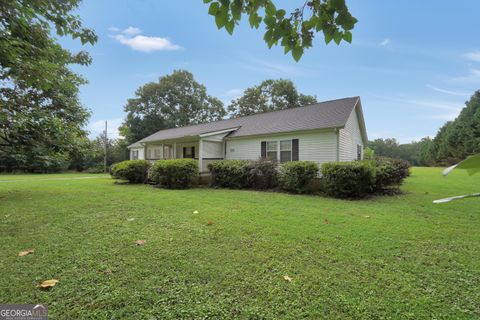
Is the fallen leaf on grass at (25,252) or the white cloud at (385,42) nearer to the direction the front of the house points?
the fallen leaf on grass

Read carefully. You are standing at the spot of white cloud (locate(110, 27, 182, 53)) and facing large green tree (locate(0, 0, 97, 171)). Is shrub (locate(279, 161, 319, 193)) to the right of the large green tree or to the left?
left

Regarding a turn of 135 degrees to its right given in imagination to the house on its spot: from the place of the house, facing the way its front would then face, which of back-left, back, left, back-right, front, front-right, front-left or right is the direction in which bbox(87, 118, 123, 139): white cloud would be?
front-left

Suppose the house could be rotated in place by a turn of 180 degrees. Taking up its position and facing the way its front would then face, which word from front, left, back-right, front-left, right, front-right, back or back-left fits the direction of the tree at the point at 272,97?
front-left

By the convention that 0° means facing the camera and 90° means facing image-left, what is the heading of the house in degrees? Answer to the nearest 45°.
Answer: approximately 45°

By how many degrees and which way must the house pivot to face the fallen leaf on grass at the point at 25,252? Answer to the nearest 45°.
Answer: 0° — it already faces it

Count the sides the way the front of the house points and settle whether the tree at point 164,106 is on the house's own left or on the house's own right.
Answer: on the house's own right

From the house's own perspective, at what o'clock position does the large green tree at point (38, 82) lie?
The large green tree is roughly at 12 o'clock from the house.

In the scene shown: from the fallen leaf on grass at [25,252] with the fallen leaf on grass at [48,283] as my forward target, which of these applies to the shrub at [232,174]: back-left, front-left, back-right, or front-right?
back-left
